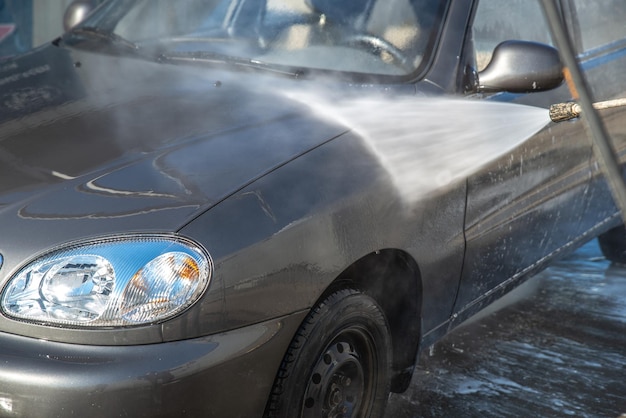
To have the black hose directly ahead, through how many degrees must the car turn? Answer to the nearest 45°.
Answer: approximately 90° to its left

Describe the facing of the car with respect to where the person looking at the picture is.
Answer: facing the viewer and to the left of the viewer
